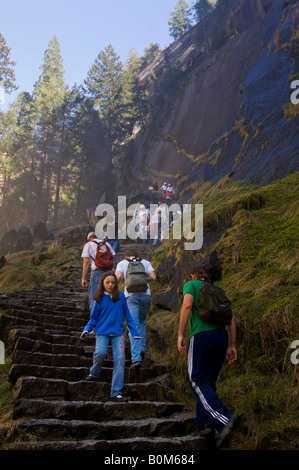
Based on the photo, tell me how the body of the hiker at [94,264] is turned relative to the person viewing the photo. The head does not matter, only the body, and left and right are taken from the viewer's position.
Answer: facing away from the viewer and to the left of the viewer

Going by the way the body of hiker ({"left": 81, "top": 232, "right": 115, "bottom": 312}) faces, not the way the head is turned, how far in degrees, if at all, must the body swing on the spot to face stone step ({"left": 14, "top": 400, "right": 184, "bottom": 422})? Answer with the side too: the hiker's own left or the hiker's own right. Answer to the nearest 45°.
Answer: approximately 135° to the hiker's own left

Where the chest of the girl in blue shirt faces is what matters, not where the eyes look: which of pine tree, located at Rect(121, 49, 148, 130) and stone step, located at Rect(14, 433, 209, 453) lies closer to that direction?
the stone step

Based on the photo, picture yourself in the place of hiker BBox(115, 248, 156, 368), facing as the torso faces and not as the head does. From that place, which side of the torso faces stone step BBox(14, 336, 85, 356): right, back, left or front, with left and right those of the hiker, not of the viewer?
left

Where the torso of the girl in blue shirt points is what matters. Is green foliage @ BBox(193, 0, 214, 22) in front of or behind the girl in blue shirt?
behind

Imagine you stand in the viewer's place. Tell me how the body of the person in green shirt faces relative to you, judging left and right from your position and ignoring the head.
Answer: facing away from the viewer and to the left of the viewer

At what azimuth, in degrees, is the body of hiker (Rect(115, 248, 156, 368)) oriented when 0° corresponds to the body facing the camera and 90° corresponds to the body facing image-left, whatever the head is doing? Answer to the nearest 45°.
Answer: approximately 180°

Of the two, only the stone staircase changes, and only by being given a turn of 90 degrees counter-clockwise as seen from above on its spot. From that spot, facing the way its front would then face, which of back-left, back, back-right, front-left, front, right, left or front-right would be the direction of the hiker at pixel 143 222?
left

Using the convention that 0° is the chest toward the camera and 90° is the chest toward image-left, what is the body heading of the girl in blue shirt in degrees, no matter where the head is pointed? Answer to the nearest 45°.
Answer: approximately 0°

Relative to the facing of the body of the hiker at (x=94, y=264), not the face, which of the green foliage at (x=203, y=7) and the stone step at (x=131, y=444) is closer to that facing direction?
the green foliage

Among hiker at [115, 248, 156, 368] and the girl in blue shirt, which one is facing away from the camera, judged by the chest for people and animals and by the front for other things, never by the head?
the hiker

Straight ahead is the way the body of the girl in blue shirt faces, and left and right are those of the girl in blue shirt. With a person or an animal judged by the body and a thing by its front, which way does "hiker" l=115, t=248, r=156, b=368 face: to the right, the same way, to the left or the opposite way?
the opposite way
